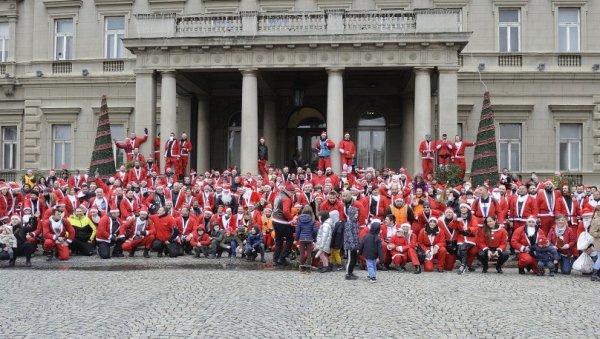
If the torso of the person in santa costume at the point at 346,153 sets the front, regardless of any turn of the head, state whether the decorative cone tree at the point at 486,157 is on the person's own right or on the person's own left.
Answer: on the person's own left

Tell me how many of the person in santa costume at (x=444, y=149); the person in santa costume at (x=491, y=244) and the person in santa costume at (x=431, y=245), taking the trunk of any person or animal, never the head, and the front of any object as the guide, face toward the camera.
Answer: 3

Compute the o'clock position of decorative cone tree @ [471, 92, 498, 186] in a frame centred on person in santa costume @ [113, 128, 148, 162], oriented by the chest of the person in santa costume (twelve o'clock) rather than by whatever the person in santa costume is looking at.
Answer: The decorative cone tree is roughly at 10 o'clock from the person in santa costume.

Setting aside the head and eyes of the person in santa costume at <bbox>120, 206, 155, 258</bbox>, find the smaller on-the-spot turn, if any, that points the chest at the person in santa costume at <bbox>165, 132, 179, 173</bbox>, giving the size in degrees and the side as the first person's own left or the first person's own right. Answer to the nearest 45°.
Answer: approximately 180°

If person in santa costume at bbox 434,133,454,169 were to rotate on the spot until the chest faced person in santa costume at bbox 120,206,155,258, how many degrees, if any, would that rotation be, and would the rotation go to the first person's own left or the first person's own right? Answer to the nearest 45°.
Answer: approximately 45° to the first person's own right

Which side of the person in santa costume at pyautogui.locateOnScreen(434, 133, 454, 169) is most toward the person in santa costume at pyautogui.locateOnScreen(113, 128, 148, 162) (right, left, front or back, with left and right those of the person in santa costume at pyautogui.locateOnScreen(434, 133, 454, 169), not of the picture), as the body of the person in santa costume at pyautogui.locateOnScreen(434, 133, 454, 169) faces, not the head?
right

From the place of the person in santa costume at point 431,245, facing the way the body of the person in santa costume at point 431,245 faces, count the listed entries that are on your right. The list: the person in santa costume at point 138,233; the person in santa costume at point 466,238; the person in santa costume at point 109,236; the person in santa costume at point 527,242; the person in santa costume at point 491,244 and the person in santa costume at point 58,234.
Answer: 3

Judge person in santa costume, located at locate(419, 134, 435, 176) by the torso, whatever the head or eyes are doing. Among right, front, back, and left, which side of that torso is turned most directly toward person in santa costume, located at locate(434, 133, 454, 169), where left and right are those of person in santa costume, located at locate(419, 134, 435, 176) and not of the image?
left

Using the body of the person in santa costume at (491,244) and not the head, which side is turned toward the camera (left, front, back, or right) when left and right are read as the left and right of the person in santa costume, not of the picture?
front

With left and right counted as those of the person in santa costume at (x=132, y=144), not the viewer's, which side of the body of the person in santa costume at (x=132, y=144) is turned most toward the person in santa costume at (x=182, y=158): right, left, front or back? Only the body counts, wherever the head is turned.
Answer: left

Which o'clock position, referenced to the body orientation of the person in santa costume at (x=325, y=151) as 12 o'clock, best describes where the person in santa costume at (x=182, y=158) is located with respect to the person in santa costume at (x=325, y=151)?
the person in santa costume at (x=182, y=158) is roughly at 3 o'clock from the person in santa costume at (x=325, y=151).

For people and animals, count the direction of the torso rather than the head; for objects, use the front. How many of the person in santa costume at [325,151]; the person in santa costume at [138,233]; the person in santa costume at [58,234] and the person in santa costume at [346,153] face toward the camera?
4
